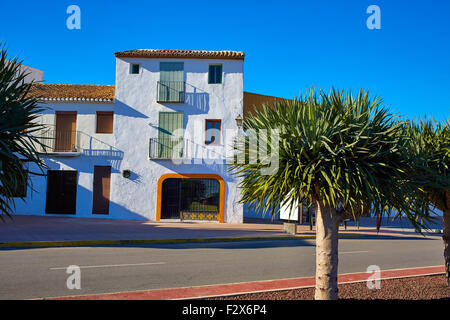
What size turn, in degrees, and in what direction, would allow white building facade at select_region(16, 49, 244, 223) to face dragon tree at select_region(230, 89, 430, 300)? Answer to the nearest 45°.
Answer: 0° — it already faces it

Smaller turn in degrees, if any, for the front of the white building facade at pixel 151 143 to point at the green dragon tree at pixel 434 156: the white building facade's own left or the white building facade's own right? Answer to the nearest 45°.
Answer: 0° — it already faces it

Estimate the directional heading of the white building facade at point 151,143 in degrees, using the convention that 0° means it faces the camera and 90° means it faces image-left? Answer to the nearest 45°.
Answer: approximately 0°
